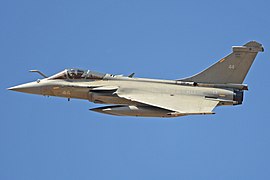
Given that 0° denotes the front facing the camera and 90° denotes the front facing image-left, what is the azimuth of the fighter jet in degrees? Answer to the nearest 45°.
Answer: approximately 90°
